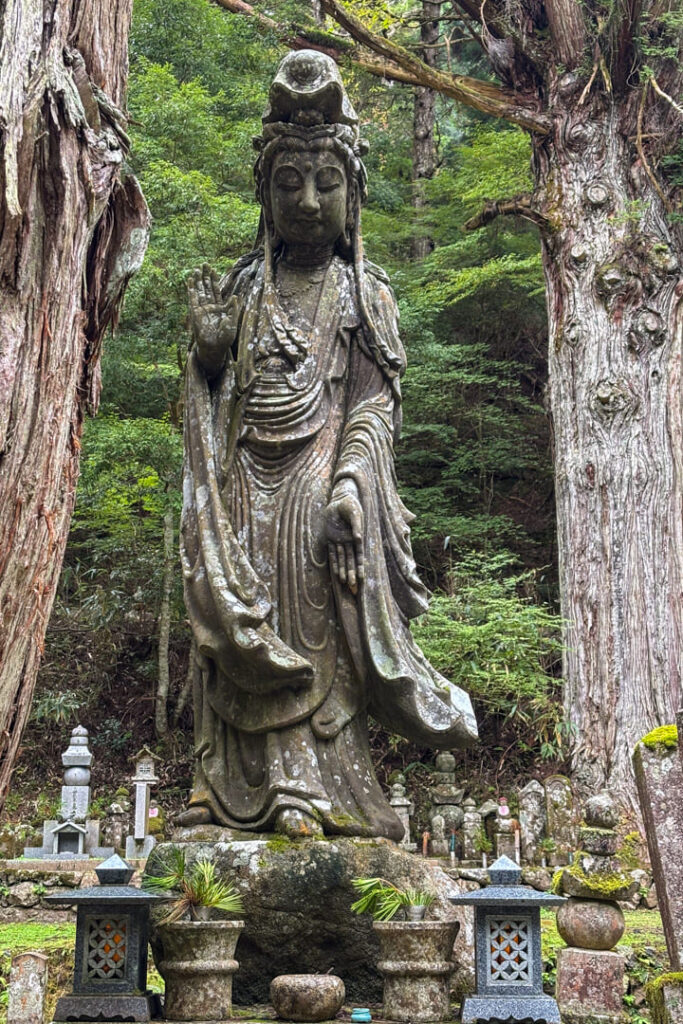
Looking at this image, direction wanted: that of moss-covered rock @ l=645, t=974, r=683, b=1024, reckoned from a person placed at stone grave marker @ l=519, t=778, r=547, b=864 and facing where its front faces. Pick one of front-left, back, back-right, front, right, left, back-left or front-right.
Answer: front

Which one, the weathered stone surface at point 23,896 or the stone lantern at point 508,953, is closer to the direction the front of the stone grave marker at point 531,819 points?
the stone lantern

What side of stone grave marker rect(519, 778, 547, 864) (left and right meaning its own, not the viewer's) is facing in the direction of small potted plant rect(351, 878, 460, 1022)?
front

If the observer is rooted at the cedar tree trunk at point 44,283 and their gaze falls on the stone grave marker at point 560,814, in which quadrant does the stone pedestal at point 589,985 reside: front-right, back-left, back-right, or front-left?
front-right

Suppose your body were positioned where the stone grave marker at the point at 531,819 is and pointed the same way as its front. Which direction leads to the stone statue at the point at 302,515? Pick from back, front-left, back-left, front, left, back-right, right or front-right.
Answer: front

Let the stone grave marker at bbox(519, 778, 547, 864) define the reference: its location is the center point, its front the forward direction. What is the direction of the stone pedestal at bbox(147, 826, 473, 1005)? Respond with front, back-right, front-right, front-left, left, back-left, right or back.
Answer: front

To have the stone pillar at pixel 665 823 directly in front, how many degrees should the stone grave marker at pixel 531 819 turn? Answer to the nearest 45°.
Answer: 0° — it already faces it

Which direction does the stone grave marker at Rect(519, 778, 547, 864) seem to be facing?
toward the camera

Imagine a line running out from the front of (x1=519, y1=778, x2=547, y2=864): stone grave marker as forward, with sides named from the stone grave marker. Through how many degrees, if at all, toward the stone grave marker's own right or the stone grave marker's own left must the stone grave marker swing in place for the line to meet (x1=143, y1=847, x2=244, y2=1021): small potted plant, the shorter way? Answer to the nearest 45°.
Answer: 0° — it already faces it

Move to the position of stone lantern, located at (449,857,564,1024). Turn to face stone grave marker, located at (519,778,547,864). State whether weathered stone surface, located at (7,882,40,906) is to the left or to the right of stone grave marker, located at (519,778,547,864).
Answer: left

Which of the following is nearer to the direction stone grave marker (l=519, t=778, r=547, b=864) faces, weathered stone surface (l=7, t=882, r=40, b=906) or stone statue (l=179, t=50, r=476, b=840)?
the stone statue

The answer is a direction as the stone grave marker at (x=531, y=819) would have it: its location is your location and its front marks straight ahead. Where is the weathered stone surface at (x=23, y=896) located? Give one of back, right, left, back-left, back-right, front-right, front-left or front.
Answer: front-right

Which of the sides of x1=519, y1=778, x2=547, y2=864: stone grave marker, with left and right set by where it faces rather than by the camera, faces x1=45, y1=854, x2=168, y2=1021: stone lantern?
front

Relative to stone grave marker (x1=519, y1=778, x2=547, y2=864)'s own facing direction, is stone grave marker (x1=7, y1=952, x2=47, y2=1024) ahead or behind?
ahead
